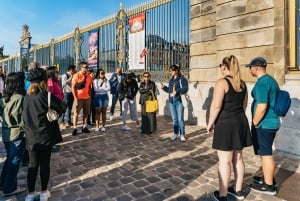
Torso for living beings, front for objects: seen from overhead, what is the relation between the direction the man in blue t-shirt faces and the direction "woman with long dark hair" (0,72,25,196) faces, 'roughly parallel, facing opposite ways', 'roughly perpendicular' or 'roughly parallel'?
roughly perpendicular

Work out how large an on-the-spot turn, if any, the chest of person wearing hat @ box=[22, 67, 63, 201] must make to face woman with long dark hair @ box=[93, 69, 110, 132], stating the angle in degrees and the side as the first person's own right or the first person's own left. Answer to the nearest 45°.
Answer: approximately 45° to the first person's own left

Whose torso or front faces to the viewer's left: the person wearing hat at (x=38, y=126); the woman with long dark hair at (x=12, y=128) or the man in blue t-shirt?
the man in blue t-shirt

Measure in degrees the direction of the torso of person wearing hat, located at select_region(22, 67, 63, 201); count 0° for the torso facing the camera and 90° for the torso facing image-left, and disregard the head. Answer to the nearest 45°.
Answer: approximately 225°

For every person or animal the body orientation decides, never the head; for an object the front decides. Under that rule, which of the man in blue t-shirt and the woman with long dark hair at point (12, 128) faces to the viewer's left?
the man in blue t-shirt

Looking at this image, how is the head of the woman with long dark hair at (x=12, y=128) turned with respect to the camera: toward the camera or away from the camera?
away from the camera

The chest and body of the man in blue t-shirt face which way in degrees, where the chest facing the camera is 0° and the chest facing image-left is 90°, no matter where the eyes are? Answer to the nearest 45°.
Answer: approximately 90°

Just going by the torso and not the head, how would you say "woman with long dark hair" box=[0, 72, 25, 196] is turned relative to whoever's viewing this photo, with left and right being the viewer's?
facing away from the viewer and to the right of the viewer
